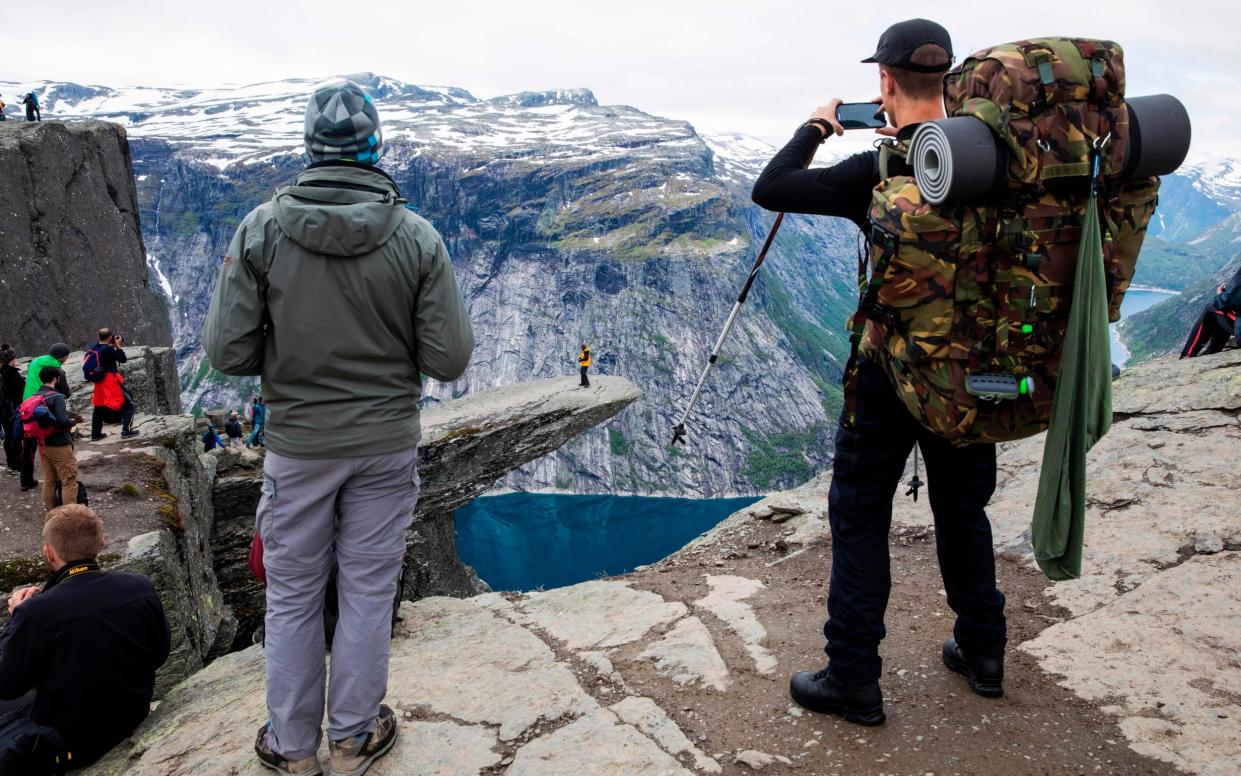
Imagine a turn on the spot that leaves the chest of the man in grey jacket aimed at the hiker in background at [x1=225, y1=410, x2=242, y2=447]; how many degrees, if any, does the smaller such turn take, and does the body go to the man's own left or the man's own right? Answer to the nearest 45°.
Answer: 0° — they already face them

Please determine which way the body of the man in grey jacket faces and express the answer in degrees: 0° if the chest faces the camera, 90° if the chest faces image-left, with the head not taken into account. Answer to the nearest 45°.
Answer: approximately 180°

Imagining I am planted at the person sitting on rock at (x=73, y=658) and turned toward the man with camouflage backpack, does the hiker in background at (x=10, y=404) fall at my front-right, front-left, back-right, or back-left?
back-left

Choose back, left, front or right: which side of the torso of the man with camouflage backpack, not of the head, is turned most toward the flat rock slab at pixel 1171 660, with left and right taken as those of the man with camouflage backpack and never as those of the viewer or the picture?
right

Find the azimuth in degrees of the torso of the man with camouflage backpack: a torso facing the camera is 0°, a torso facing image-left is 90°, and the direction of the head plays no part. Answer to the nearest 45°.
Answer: approximately 135°

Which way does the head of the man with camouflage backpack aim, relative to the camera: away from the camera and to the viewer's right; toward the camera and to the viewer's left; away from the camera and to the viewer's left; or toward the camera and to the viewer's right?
away from the camera and to the viewer's left
